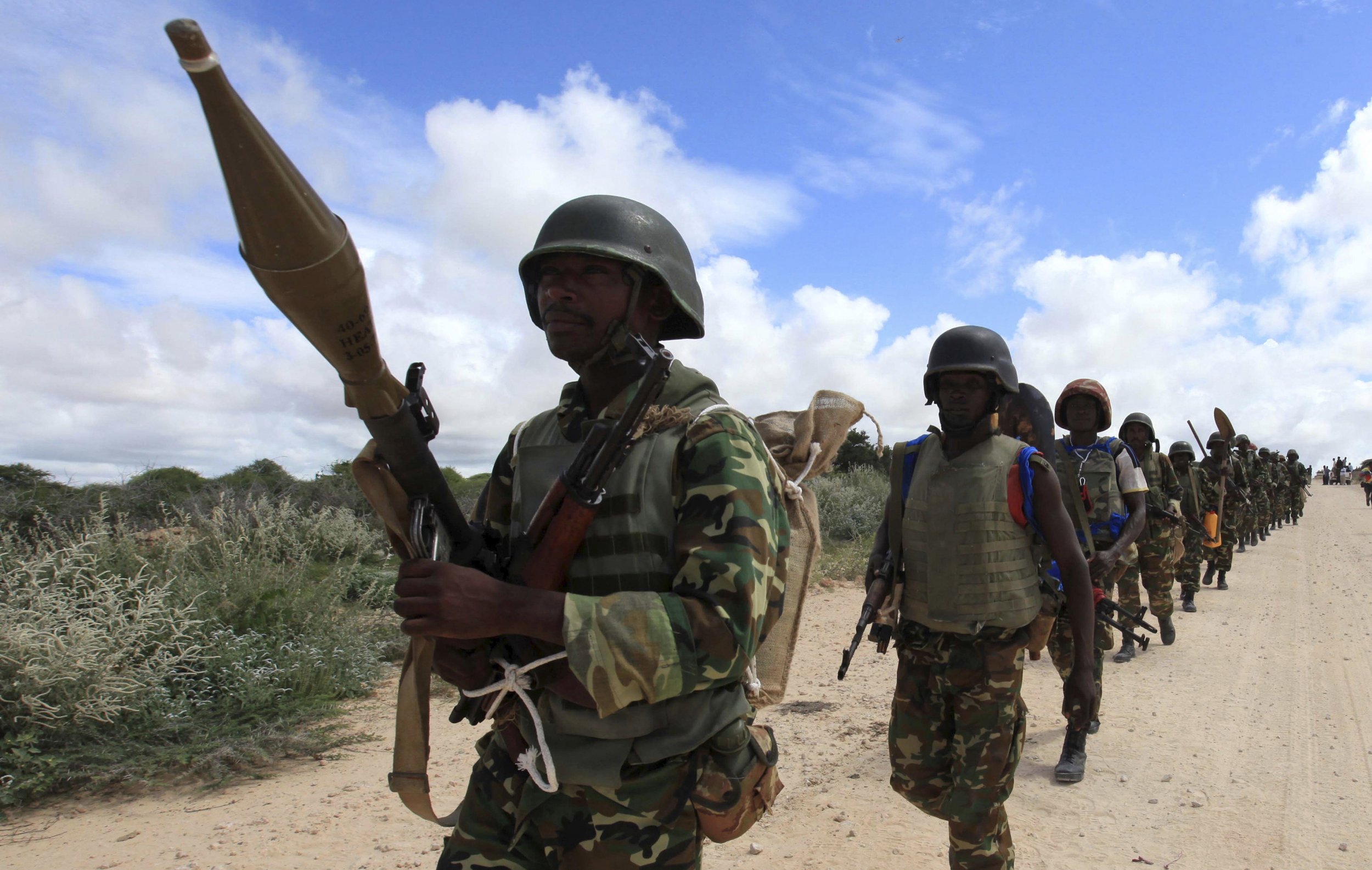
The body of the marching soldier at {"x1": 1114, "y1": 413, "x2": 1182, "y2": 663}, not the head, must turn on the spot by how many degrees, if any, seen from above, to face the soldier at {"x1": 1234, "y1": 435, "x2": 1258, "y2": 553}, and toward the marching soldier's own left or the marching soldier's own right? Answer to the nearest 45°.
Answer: approximately 135° to the marching soldier's own right

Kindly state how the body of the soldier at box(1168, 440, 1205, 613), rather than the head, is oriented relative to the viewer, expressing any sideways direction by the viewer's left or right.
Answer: facing the viewer and to the left of the viewer

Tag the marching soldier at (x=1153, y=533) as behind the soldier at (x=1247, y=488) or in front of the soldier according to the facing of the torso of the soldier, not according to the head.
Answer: in front

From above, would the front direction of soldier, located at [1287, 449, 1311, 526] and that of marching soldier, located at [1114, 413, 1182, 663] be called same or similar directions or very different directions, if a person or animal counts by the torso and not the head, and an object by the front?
same or similar directions

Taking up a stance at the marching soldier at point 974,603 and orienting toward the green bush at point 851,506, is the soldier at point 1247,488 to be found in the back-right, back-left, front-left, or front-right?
front-right

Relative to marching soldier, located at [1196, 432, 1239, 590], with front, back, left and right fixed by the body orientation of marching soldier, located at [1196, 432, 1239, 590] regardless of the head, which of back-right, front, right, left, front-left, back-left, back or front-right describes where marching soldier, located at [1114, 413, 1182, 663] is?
front-left

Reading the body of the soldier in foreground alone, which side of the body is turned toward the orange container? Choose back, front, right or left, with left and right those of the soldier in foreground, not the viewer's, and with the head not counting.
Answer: back

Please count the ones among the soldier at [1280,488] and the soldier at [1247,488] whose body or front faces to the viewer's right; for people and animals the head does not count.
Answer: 0

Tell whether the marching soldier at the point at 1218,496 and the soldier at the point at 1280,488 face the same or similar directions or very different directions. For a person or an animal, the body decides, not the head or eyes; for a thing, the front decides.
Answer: same or similar directions

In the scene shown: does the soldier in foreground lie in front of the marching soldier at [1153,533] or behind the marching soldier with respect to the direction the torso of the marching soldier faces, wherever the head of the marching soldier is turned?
in front

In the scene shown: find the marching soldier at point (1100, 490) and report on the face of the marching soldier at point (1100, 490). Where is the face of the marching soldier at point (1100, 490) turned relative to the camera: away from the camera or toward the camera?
toward the camera

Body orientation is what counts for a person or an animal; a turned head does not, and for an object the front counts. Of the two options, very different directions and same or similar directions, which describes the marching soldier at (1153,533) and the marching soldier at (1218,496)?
same or similar directions

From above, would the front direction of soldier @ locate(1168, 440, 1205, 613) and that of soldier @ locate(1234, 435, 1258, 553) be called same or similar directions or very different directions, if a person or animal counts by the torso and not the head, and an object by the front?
same or similar directions

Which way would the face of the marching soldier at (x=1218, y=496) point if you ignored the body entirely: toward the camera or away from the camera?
toward the camera

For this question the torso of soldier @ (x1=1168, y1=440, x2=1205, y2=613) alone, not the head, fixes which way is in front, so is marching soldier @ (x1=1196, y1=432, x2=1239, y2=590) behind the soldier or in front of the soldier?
behind

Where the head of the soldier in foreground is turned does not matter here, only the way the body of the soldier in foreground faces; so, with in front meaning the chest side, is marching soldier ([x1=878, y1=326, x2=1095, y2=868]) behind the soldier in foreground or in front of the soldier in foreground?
behind

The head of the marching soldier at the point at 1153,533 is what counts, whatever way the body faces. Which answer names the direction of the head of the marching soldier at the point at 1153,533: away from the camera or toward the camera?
toward the camera
